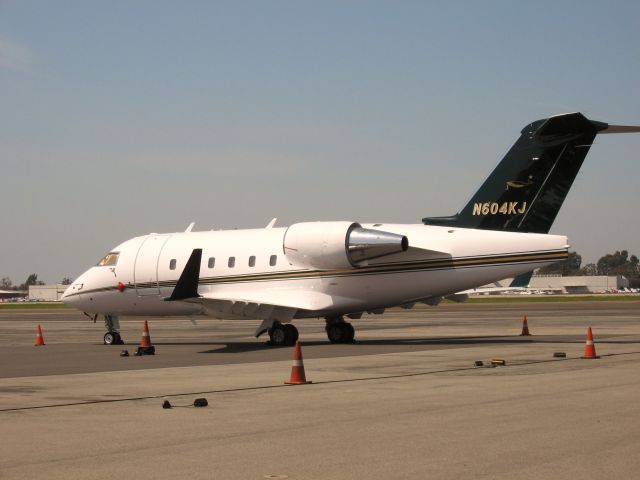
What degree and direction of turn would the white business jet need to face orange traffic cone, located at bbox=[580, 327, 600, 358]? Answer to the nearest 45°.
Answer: approximately 180°

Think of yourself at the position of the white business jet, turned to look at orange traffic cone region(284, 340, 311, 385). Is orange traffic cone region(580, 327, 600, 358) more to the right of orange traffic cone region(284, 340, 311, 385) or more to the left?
left

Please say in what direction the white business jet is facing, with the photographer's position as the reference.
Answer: facing away from the viewer and to the left of the viewer

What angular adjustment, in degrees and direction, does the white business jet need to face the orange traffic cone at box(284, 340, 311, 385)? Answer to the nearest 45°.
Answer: approximately 135° to its left

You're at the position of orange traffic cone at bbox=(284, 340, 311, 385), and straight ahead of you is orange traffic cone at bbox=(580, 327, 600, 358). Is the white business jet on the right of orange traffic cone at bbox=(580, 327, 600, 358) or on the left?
left
